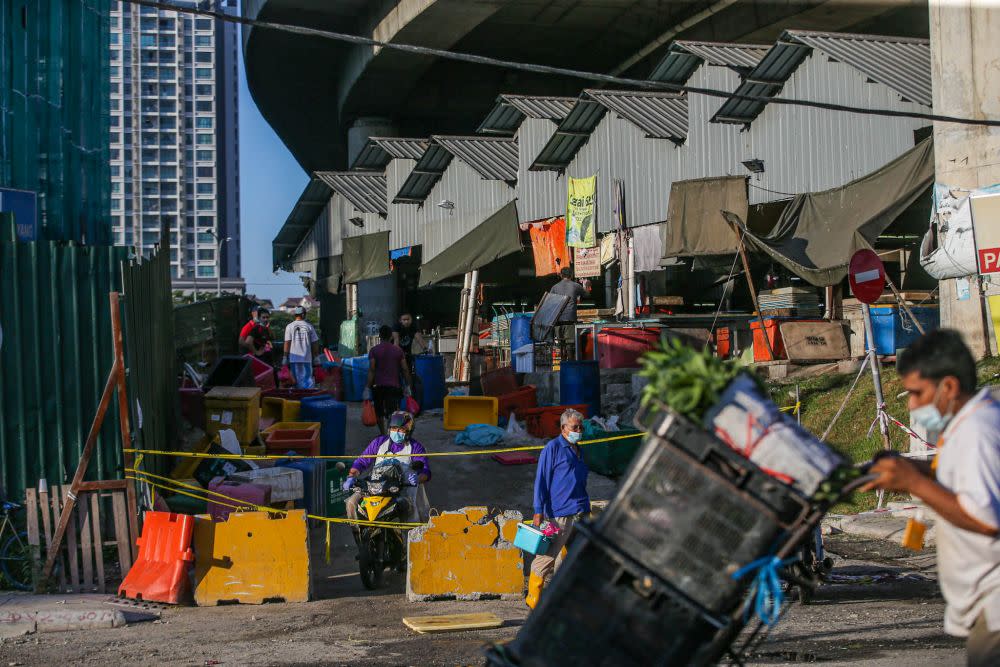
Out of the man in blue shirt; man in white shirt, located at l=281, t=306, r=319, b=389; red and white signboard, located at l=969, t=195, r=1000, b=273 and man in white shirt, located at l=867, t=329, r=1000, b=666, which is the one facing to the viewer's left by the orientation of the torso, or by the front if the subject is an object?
man in white shirt, located at l=867, t=329, r=1000, b=666

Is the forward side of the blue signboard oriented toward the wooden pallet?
yes

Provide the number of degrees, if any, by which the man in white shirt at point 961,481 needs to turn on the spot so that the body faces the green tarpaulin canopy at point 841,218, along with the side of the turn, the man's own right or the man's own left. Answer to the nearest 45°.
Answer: approximately 90° to the man's own right

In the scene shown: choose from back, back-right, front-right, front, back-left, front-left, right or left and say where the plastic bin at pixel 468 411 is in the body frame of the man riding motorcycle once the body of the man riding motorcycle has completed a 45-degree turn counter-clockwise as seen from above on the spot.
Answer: back-left

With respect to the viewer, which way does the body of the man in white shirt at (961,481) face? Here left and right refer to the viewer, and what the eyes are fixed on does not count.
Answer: facing to the left of the viewer

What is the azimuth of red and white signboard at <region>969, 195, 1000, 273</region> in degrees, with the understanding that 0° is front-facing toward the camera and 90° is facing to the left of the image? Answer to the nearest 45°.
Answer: approximately 0°

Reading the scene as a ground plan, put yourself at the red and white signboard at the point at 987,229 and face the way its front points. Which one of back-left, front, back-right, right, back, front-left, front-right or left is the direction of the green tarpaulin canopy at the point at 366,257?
back-right
